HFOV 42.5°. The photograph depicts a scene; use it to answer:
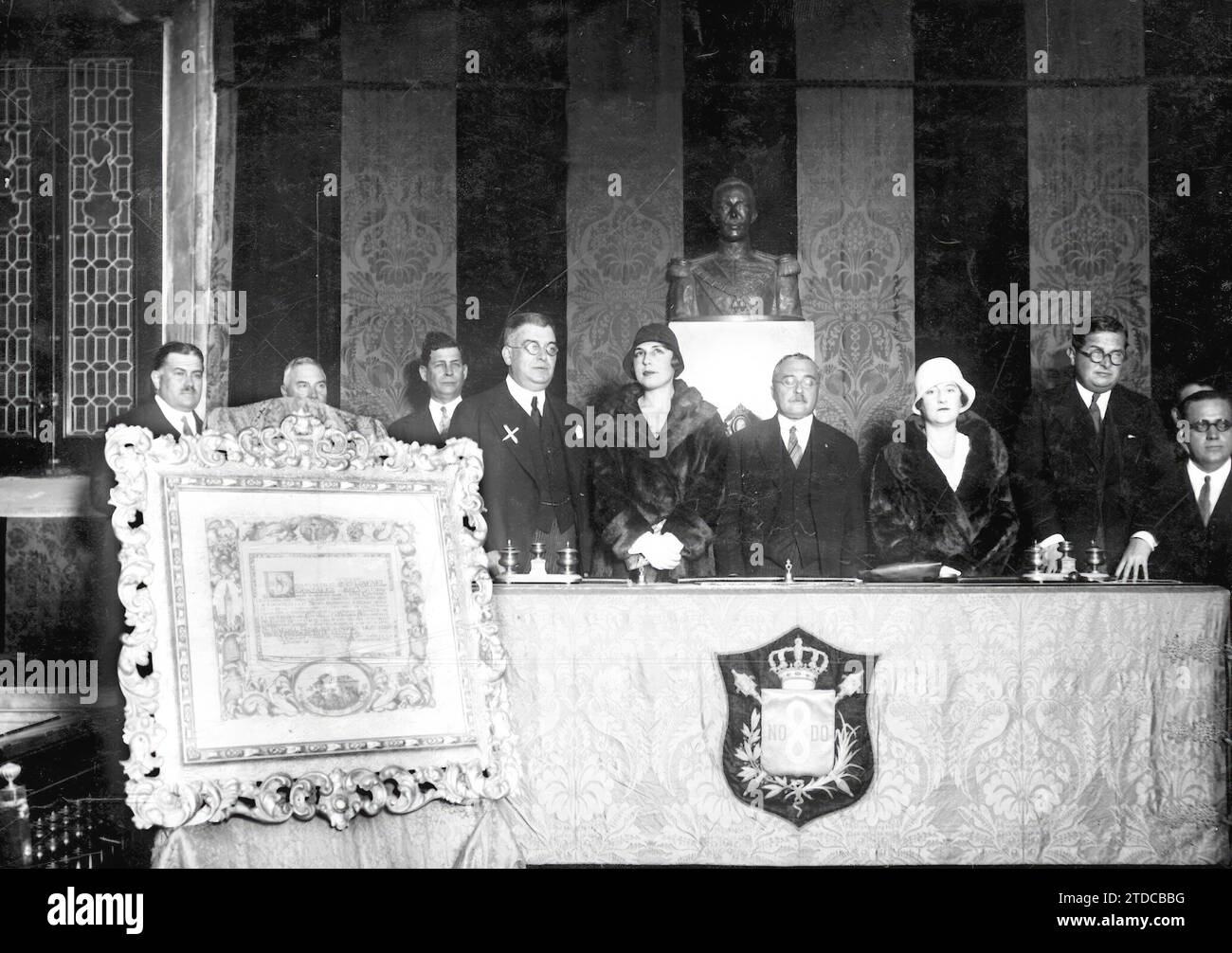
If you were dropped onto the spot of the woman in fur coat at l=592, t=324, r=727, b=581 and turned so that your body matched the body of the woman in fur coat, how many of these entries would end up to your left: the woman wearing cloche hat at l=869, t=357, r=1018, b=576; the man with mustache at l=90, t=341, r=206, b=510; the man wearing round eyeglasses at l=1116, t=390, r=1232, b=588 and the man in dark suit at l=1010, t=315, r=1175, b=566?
3

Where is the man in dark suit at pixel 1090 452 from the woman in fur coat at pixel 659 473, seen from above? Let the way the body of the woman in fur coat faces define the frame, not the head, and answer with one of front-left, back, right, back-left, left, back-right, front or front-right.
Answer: left

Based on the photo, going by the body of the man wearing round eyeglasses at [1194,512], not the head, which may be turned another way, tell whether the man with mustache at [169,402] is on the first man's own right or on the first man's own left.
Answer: on the first man's own right

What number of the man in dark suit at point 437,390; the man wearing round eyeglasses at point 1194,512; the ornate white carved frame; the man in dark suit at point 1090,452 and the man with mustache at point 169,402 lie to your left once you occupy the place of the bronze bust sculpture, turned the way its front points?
2
